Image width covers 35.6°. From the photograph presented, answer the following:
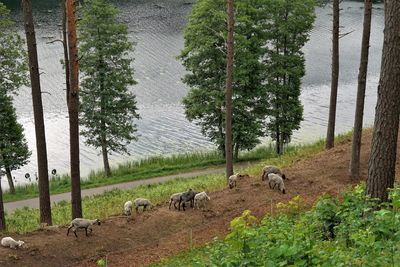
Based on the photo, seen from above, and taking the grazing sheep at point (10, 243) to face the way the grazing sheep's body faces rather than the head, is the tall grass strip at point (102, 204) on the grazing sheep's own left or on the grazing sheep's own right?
on the grazing sheep's own left

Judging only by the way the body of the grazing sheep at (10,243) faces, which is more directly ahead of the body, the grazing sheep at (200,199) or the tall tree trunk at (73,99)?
the grazing sheep

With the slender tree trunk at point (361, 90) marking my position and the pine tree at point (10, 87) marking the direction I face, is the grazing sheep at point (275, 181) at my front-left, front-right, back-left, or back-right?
front-left

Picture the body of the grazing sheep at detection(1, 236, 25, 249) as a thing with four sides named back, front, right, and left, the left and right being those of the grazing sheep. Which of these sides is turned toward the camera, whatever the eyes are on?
right

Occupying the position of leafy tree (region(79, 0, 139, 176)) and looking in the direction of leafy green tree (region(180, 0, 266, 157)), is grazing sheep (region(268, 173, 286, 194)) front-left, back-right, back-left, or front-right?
front-right

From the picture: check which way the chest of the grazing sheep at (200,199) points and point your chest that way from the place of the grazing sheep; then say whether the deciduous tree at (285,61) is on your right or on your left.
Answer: on your left

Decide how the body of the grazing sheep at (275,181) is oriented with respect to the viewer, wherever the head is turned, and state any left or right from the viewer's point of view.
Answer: facing the viewer and to the right of the viewer
